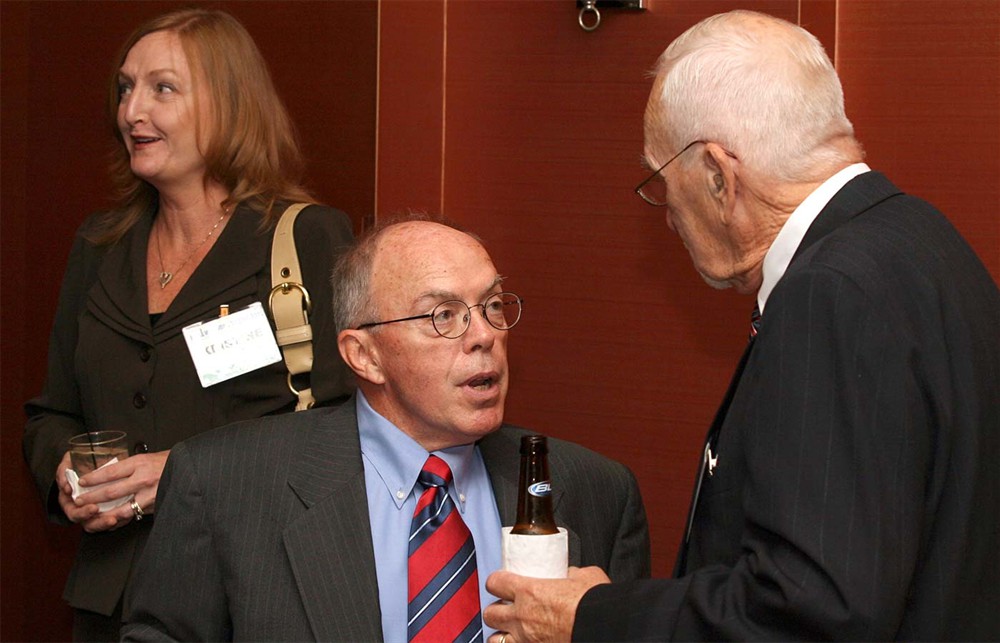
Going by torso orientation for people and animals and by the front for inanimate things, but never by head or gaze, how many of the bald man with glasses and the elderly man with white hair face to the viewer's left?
1

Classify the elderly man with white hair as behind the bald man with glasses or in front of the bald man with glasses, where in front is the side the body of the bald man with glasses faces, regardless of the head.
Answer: in front

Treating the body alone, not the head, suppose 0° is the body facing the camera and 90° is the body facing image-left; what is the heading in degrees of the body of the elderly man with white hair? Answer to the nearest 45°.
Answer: approximately 90°

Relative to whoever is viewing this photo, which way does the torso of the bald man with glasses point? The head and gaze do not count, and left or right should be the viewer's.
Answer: facing the viewer and to the right of the viewer

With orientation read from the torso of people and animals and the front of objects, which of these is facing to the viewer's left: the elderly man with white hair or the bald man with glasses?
the elderly man with white hair

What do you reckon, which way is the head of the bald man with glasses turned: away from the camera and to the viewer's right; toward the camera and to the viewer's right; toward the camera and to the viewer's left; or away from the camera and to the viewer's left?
toward the camera and to the viewer's right

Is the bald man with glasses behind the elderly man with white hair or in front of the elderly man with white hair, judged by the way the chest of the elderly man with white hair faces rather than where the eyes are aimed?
in front
